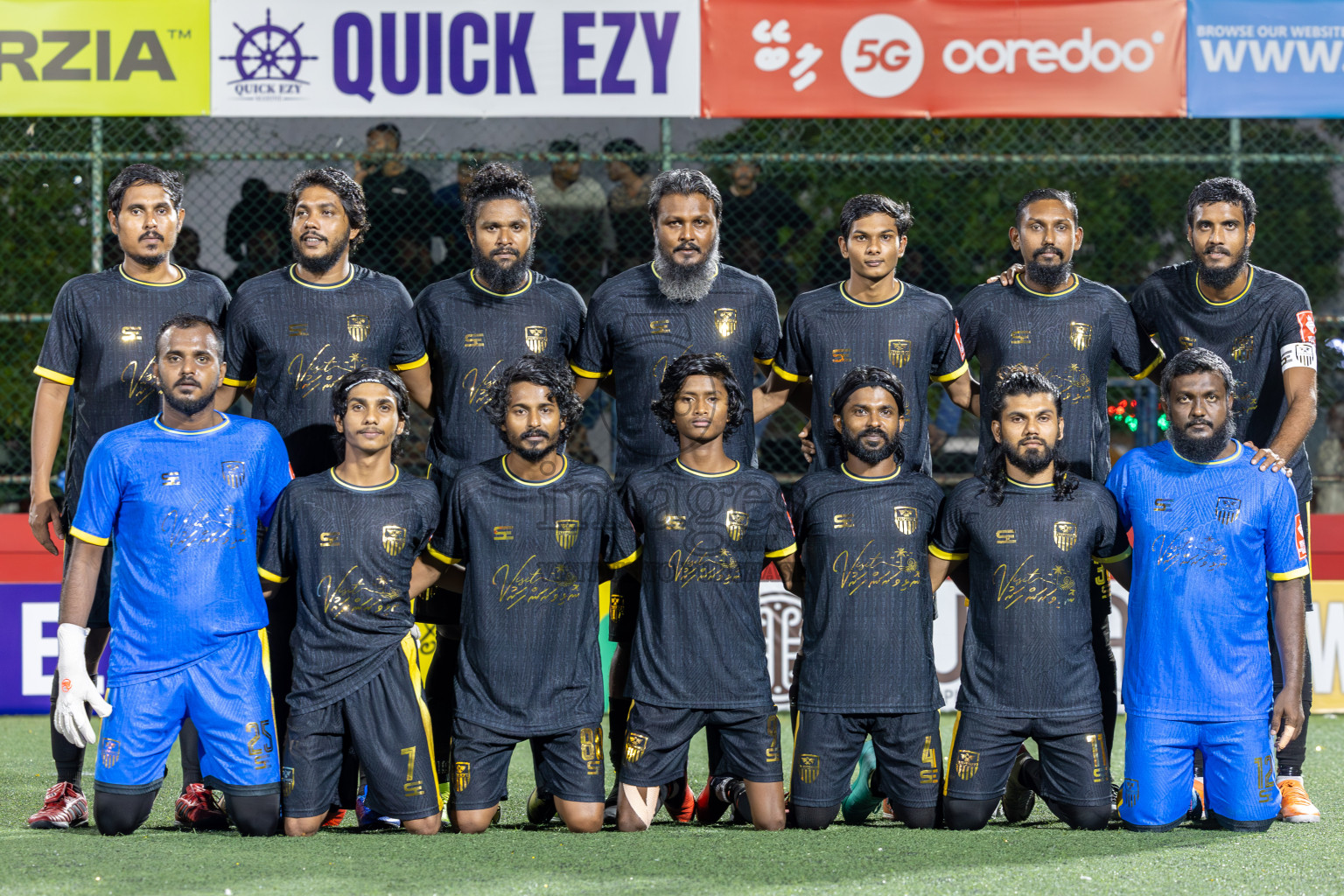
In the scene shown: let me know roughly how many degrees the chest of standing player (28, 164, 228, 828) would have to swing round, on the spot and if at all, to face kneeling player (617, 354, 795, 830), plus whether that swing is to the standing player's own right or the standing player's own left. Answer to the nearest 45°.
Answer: approximately 45° to the standing player's own left

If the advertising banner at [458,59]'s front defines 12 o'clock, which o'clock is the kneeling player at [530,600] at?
The kneeling player is roughly at 12 o'clock from the advertising banner.

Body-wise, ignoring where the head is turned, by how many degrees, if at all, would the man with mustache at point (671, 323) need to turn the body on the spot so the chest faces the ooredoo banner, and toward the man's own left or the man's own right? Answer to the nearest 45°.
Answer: approximately 135° to the man's own left

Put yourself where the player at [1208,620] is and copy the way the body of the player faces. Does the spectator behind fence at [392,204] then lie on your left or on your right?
on your right

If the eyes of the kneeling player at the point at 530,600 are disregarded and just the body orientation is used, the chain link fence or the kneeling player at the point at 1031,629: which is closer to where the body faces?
the kneeling player

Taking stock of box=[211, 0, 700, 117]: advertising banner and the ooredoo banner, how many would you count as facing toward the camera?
2

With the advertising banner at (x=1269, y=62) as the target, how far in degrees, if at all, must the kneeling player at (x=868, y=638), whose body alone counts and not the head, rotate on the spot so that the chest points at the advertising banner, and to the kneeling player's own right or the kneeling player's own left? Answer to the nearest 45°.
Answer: approximately 135° to the kneeling player's own left

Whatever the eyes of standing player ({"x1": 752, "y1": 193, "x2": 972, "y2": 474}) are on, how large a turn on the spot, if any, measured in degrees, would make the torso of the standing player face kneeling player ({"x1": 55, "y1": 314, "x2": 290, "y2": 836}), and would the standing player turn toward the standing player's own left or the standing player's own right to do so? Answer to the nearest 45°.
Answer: approximately 90° to the standing player's own right

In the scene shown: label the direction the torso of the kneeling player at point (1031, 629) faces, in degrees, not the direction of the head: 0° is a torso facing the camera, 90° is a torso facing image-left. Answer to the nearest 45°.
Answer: approximately 0°

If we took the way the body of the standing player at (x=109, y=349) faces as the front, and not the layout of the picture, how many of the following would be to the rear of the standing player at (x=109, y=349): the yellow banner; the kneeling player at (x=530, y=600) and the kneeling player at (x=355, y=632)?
1
